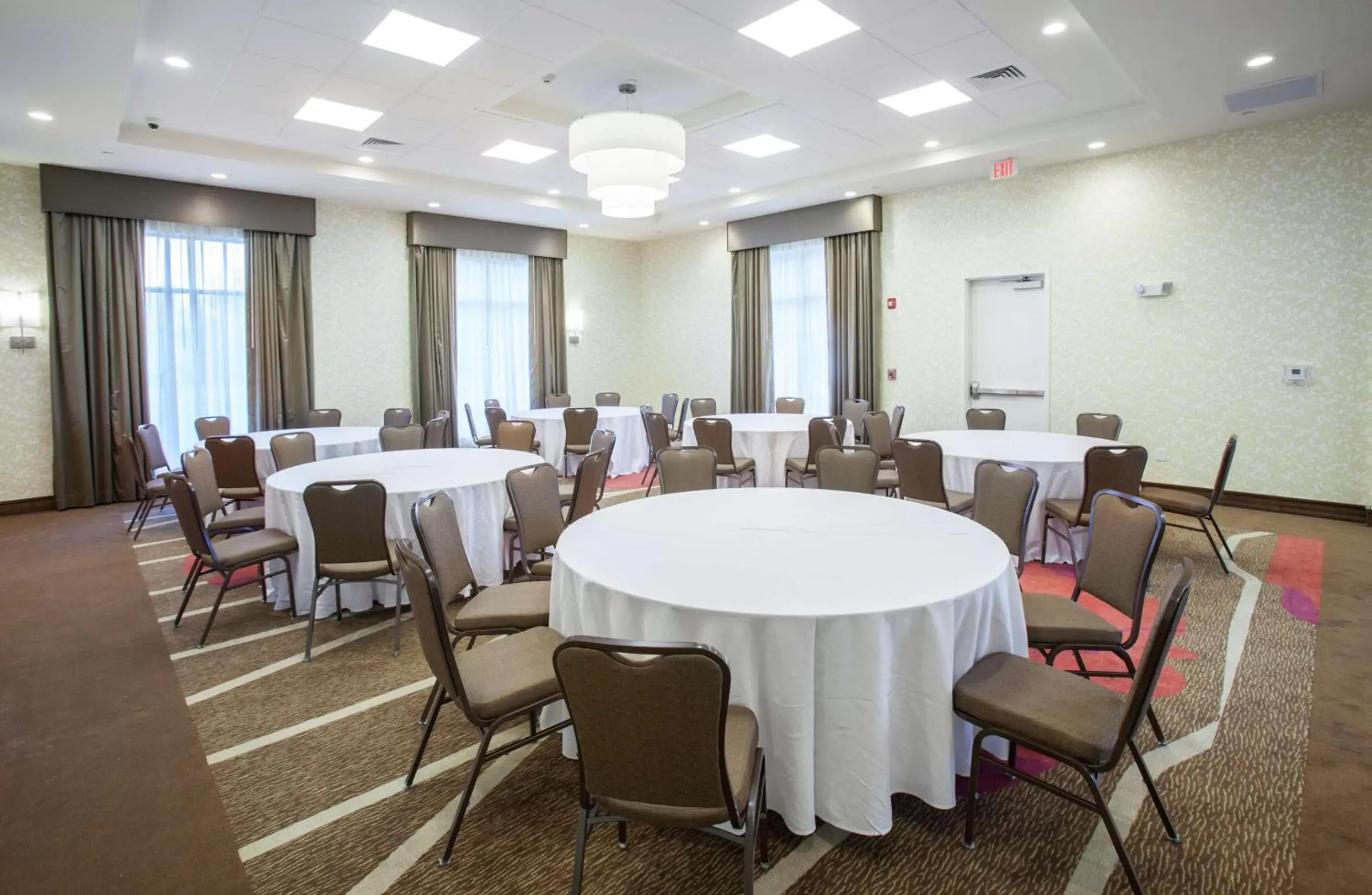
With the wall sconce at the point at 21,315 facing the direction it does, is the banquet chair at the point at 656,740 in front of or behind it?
in front

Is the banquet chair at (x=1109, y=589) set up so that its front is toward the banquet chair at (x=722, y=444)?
no

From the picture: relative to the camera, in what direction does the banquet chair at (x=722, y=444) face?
facing away from the viewer and to the right of the viewer

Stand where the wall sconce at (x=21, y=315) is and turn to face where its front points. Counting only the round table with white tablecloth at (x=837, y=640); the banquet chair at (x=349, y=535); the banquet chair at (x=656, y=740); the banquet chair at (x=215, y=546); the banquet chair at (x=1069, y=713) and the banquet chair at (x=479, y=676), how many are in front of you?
6

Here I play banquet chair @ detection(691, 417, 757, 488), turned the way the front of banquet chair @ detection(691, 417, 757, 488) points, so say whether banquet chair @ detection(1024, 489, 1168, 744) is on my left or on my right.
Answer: on my right

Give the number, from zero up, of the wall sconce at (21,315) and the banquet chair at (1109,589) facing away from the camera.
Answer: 0

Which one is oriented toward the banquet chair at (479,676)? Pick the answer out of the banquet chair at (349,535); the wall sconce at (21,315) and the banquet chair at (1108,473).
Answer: the wall sconce

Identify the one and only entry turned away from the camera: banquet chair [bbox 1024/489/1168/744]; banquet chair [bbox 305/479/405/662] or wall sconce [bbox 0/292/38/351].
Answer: banquet chair [bbox 305/479/405/662]

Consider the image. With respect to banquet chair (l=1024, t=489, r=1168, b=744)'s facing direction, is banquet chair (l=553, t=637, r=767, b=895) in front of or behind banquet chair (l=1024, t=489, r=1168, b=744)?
in front

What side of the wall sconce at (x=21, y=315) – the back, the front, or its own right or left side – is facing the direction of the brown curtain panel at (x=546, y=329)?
left

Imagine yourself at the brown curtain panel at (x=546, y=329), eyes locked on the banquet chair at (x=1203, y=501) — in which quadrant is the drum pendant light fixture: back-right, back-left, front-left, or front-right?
front-right

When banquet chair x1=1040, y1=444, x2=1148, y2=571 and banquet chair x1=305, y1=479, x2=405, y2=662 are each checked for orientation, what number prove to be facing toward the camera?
0

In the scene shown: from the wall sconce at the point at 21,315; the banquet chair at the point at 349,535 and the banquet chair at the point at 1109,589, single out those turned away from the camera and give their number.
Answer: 1

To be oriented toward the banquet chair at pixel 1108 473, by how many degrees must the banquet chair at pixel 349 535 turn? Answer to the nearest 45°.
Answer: approximately 90° to its right

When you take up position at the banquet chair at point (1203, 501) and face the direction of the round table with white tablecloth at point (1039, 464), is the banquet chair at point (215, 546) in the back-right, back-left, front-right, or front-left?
front-left
